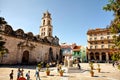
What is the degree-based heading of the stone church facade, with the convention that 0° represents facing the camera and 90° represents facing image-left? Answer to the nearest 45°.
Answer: approximately 315°
